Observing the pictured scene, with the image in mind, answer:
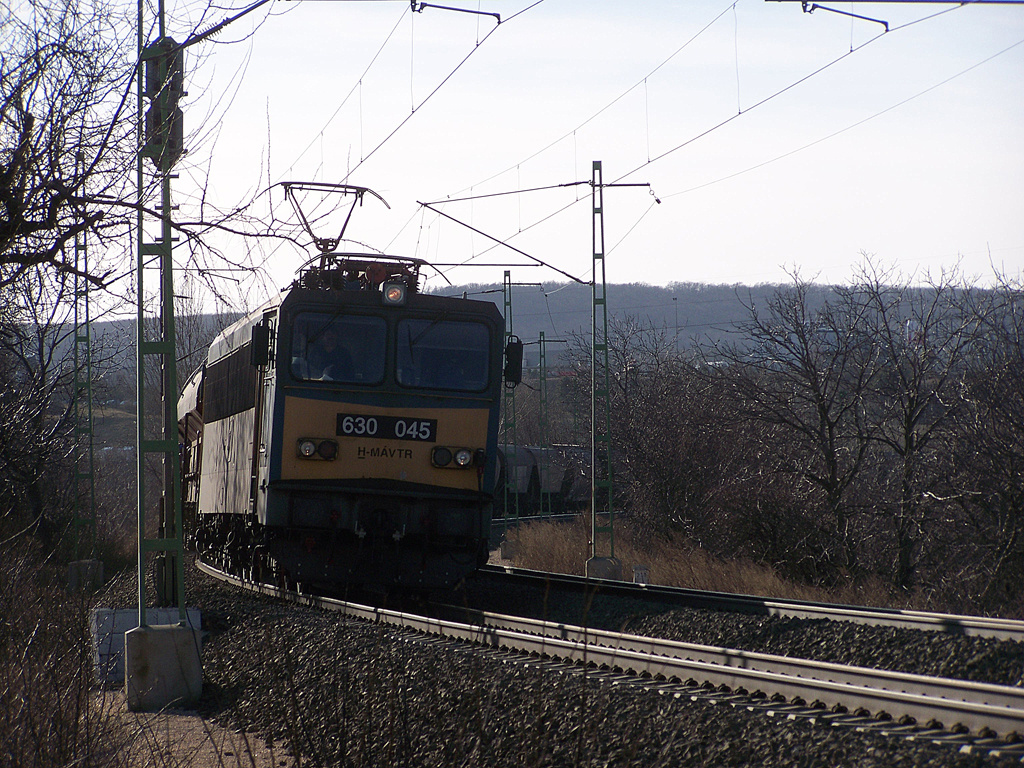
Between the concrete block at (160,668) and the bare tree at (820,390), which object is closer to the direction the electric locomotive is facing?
the concrete block

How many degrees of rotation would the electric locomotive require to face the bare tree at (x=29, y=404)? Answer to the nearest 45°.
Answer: approximately 135° to its right

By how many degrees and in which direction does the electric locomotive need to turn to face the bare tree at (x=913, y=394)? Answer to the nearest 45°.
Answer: approximately 135° to its left

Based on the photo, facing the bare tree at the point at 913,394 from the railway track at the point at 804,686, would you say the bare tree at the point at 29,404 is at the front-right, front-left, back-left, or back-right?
front-left

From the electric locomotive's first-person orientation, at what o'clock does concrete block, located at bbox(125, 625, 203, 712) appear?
The concrete block is roughly at 1 o'clock from the electric locomotive.

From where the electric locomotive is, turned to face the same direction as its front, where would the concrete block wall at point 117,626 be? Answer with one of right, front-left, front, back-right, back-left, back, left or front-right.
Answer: front-right

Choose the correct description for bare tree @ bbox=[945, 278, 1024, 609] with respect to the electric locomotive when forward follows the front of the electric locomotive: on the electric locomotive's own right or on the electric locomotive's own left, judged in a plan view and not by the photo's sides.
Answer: on the electric locomotive's own left

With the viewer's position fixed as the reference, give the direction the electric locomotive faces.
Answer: facing the viewer

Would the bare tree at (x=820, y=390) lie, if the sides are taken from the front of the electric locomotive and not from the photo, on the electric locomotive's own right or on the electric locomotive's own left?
on the electric locomotive's own left
